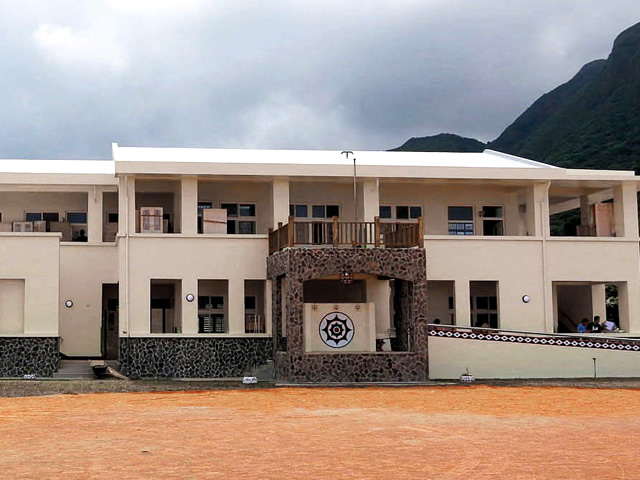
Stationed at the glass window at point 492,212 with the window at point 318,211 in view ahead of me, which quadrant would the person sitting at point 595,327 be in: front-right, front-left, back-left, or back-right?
back-left

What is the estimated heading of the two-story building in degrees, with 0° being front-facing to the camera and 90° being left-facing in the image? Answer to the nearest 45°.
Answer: approximately 0°
